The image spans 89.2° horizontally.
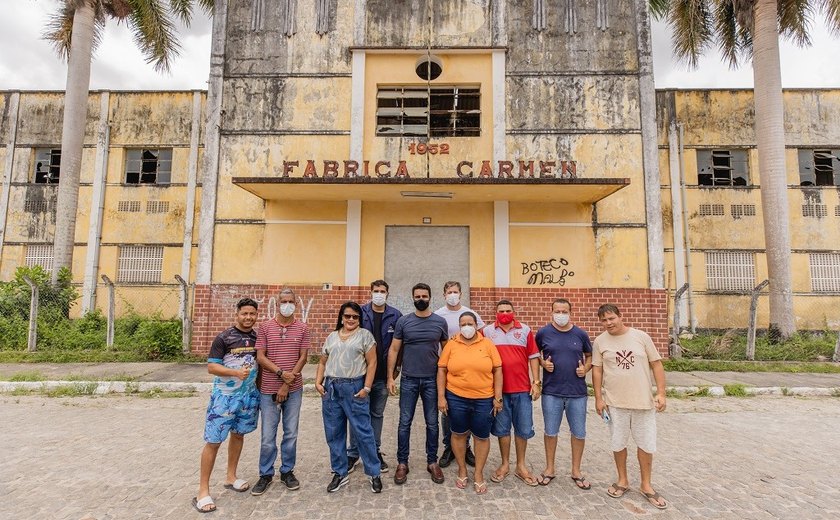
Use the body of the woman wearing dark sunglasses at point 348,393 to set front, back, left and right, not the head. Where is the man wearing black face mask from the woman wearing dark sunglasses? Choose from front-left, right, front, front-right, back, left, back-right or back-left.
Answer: left

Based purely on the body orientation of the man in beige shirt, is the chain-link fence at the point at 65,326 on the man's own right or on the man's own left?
on the man's own right

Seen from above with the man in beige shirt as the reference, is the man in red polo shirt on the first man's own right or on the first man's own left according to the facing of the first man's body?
on the first man's own right

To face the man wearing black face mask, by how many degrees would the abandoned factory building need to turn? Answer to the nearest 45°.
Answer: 0° — it already faces them

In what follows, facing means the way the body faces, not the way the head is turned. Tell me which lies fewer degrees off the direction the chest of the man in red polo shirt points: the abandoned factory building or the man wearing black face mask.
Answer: the man wearing black face mask

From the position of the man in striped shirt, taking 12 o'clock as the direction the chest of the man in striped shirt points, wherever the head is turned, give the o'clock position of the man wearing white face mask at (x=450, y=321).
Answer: The man wearing white face mask is roughly at 9 o'clock from the man in striped shirt.

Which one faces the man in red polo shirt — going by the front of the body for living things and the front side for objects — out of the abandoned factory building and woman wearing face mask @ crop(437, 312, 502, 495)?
the abandoned factory building

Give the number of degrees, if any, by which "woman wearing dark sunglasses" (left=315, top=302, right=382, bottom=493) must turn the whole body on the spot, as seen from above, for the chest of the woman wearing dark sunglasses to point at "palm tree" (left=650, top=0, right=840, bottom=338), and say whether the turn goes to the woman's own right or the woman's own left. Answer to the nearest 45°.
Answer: approximately 135° to the woman's own left
